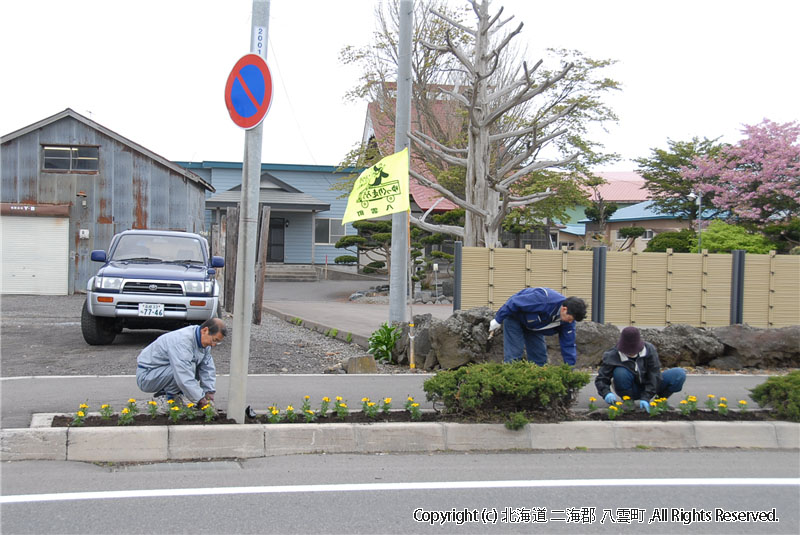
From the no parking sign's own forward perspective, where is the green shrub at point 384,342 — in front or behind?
behind

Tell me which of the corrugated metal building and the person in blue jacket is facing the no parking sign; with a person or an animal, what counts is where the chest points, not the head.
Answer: the corrugated metal building

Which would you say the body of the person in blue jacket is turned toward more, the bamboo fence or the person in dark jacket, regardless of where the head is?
the person in dark jacket

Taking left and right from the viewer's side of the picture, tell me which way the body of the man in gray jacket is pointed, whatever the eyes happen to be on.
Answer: facing the viewer and to the right of the viewer

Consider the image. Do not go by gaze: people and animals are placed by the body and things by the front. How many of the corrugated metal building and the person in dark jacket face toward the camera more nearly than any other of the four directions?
2

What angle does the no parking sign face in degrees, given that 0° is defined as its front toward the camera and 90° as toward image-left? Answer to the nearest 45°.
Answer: approximately 45°

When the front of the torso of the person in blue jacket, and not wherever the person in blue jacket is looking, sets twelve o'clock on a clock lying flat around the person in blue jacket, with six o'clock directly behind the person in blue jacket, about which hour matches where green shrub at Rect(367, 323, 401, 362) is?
The green shrub is roughly at 6 o'clock from the person in blue jacket.

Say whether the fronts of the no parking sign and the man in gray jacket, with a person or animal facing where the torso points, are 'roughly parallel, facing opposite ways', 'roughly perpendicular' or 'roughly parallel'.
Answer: roughly perpendicular

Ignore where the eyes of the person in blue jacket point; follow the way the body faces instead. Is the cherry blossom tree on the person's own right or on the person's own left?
on the person's own left

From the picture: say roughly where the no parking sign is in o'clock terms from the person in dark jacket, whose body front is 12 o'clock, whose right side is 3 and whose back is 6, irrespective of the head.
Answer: The no parking sign is roughly at 2 o'clock from the person in dark jacket.

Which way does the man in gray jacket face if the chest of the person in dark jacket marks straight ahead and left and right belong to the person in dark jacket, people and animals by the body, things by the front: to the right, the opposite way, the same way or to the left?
to the left

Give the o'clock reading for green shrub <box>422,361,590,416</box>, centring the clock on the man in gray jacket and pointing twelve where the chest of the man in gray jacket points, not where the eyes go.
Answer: The green shrub is roughly at 11 o'clock from the man in gray jacket.

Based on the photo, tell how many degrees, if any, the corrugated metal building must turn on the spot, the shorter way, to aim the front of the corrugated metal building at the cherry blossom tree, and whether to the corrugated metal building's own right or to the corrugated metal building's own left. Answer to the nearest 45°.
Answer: approximately 90° to the corrugated metal building's own left

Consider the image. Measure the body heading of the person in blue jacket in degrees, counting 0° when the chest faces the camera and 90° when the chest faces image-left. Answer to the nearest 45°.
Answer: approximately 315°
